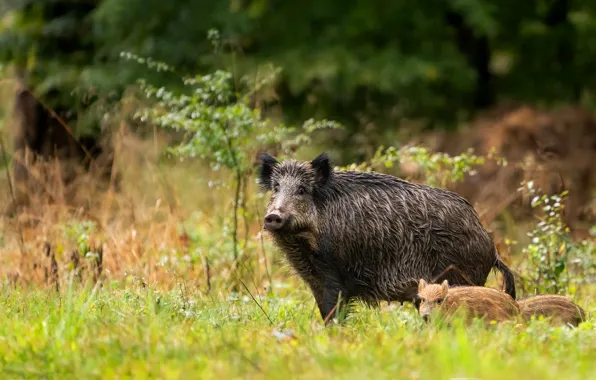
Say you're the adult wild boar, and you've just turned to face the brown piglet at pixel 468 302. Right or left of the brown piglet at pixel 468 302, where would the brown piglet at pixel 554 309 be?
left

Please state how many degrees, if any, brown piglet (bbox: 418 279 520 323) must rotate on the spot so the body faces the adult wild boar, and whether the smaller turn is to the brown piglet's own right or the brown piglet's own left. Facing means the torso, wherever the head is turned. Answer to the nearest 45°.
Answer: approximately 45° to the brown piglet's own right

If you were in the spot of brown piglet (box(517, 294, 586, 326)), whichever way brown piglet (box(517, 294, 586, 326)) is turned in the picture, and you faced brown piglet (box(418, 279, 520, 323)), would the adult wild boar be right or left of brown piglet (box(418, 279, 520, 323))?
right

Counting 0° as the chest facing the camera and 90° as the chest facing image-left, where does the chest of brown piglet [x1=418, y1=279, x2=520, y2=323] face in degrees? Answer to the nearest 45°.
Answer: approximately 90°

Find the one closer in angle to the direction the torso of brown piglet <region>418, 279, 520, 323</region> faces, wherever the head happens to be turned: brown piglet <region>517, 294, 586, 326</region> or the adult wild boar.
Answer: the adult wild boar
